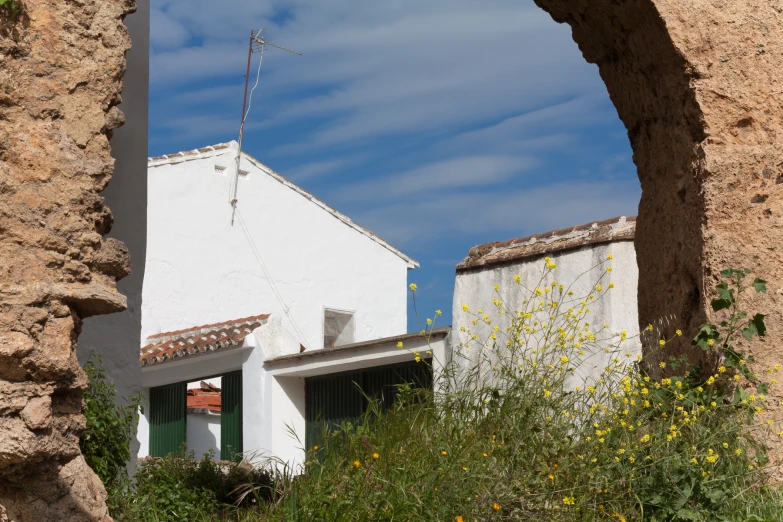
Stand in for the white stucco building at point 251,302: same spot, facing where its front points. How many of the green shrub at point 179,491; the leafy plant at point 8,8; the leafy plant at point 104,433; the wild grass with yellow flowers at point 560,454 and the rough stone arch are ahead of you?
5

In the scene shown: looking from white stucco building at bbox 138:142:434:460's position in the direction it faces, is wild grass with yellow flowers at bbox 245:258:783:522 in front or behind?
in front

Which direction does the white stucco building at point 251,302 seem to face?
toward the camera

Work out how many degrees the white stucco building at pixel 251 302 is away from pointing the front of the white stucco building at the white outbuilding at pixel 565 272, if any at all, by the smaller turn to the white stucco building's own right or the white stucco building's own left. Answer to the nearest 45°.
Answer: approximately 45° to the white stucco building's own left

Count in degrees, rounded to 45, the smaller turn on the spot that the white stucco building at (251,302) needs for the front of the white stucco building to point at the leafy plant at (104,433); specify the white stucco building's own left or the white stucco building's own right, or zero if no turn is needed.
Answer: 0° — it already faces it

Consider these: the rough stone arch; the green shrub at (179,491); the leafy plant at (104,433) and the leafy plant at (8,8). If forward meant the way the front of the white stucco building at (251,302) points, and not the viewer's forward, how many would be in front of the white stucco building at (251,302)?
4

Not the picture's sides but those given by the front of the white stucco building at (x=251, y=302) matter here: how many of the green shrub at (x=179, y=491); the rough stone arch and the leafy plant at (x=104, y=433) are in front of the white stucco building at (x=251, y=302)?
3

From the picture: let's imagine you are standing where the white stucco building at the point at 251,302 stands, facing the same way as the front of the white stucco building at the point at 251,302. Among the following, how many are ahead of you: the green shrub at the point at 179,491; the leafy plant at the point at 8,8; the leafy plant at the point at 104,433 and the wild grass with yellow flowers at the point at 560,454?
4

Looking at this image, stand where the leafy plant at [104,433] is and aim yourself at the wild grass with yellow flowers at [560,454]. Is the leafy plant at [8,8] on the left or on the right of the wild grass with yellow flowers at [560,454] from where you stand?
right

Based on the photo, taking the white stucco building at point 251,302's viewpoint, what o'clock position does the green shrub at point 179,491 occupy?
The green shrub is roughly at 12 o'clock from the white stucco building.

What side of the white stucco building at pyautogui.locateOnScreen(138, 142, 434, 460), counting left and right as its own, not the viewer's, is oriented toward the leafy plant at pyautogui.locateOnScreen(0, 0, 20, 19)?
front
